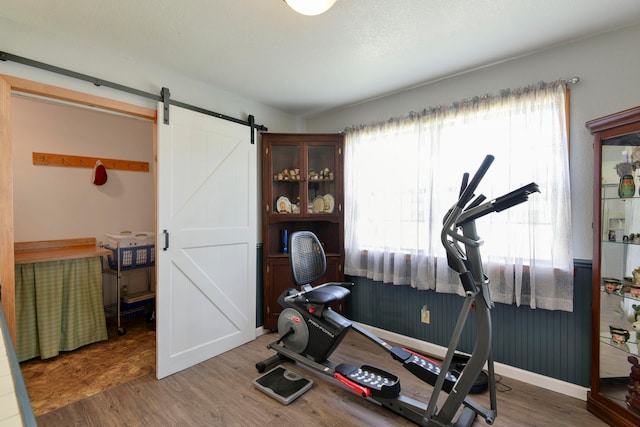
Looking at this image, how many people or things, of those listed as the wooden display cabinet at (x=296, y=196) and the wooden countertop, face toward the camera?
2

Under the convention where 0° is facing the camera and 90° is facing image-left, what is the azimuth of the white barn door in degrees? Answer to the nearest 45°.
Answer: approximately 315°

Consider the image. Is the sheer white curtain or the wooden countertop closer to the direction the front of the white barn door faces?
the sheer white curtain

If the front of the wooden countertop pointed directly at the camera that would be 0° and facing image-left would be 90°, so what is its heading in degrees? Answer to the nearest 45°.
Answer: approximately 0°

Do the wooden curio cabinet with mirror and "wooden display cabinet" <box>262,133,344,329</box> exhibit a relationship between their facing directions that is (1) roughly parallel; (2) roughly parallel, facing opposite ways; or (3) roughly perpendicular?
roughly perpendicular

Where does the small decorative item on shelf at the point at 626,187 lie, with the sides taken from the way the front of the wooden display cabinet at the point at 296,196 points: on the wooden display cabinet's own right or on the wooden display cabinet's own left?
on the wooden display cabinet's own left

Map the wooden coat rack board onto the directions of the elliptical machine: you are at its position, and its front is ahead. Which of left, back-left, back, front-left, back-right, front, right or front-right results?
back-right
